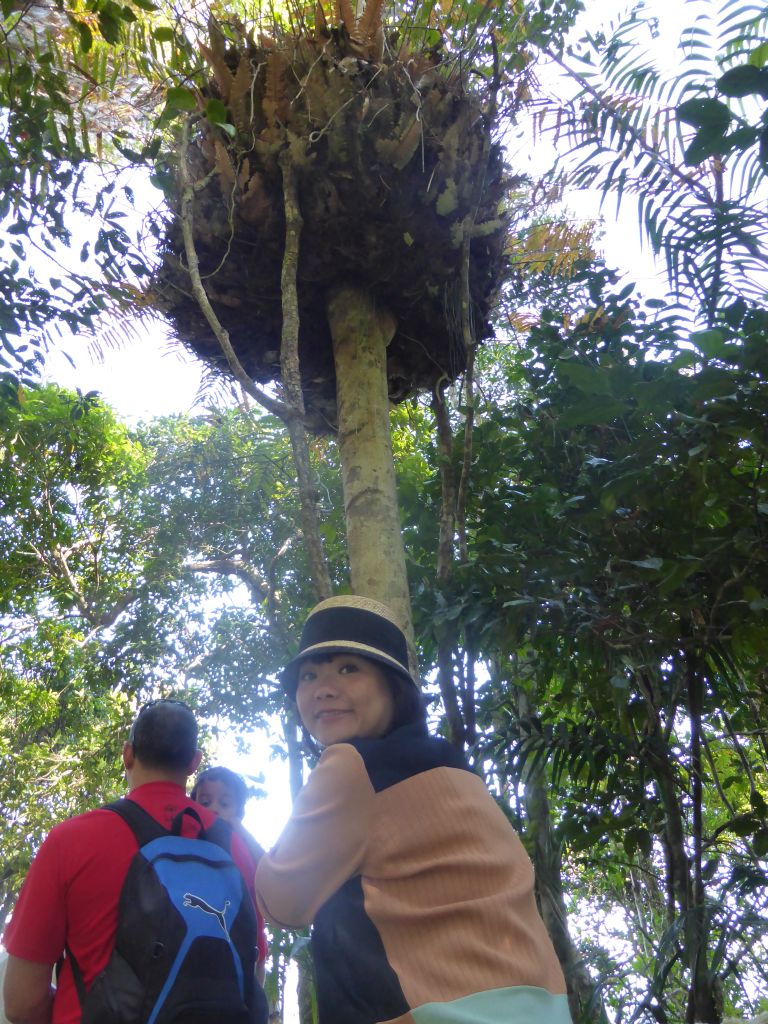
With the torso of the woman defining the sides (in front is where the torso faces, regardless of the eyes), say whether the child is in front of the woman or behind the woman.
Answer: in front

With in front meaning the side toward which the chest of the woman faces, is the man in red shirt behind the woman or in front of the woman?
in front

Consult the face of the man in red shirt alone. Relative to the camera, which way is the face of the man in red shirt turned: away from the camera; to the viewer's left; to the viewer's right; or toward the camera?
away from the camera

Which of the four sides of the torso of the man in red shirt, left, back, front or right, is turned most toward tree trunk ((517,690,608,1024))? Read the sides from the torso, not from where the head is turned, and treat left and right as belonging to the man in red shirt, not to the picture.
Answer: right

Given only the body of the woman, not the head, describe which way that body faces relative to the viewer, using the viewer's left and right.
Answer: facing away from the viewer and to the left of the viewer
